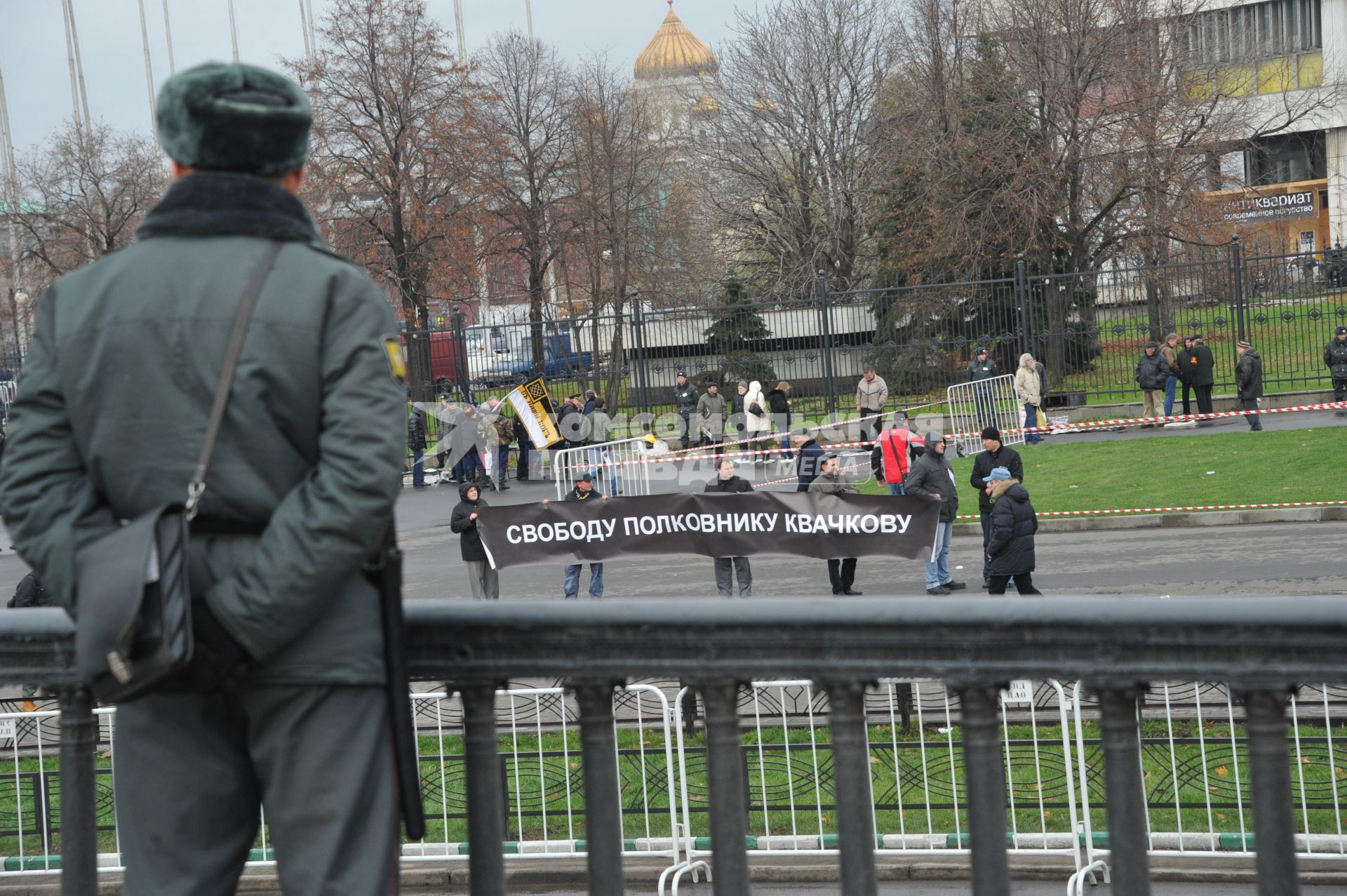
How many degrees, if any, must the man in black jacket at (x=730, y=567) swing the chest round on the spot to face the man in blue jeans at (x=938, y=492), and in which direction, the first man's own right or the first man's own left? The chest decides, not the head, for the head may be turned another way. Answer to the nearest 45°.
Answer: approximately 135° to the first man's own left

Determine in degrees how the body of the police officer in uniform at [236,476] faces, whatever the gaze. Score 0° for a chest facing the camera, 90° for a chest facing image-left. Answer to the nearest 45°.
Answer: approximately 180°

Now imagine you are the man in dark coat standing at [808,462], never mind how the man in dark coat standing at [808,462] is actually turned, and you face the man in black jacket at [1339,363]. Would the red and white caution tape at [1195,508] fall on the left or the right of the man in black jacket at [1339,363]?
right

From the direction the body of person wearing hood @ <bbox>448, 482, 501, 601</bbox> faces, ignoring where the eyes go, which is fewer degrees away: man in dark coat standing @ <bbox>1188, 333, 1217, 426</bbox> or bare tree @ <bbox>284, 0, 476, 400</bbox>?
the man in dark coat standing

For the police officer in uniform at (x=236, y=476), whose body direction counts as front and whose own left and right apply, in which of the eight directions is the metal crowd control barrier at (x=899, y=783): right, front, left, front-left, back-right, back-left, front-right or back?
front-right

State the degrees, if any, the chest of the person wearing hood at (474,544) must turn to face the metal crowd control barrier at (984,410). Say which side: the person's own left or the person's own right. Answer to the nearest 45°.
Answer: approximately 90° to the person's own left

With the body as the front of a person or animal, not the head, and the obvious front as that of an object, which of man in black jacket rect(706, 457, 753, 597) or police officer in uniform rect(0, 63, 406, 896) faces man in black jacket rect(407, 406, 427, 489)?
the police officer in uniform

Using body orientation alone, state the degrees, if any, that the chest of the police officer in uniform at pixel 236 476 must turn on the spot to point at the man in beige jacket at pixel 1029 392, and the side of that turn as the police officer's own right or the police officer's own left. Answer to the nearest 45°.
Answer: approximately 45° to the police officer's own right

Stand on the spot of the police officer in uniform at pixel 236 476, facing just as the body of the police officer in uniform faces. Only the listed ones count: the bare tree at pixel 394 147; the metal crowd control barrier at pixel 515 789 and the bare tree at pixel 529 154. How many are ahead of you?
3

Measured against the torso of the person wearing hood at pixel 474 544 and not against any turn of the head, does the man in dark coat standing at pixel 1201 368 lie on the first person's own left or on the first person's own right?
on the first person's own left

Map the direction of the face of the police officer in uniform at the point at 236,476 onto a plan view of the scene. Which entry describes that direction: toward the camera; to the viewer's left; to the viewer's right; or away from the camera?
away from the camera

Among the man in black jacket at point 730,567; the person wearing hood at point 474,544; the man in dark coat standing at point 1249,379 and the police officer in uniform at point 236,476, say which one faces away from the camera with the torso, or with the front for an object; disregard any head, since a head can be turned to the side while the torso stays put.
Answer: the police officer in uniform
